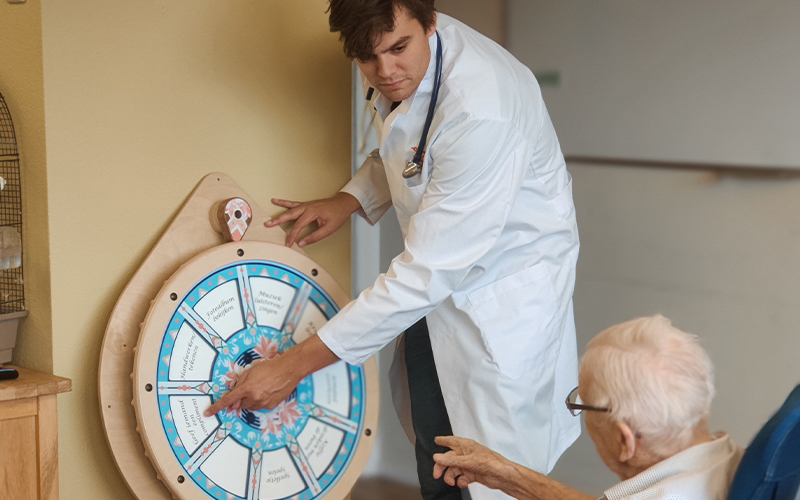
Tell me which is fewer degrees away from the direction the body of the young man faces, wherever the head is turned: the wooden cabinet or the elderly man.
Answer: the wooden cabinet

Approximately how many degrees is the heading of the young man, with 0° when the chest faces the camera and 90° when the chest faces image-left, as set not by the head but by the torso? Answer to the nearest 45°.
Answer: approximately 45°

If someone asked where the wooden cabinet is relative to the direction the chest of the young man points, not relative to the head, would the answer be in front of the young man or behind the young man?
in front

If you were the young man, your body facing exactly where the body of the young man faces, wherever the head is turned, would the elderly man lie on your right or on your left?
on your left

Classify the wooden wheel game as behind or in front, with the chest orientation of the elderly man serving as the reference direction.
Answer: in front

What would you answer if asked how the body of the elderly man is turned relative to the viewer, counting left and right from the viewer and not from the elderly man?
facing away from the viewer and to the left of the viewer

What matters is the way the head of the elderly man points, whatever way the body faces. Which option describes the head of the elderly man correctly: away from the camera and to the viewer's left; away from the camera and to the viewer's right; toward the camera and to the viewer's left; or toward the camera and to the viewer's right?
away from the camera and to the viewer's left

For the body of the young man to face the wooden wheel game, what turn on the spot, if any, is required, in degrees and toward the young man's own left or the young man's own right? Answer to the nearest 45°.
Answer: approximately 45° to the young man's own right

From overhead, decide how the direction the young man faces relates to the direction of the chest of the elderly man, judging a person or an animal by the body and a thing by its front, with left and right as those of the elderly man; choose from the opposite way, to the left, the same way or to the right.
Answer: to the left

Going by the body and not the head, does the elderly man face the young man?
yes

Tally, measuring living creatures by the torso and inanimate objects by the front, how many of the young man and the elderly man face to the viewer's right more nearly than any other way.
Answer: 0
